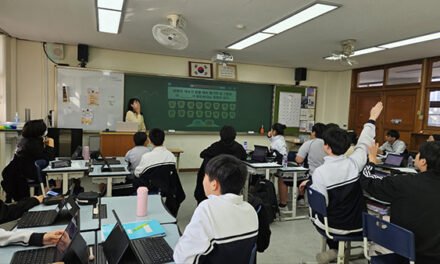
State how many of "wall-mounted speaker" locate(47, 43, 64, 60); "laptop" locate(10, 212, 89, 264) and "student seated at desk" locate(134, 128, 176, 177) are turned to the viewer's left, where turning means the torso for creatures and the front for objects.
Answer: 1

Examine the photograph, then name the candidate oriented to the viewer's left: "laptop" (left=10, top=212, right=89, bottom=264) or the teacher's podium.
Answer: the laptop

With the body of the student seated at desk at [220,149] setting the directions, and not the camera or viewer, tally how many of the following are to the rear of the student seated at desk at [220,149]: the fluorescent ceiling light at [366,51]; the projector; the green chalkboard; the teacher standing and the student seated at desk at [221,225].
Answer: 1

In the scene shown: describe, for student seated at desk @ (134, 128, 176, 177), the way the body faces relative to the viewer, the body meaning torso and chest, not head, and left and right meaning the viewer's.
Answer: facing away from the viewer

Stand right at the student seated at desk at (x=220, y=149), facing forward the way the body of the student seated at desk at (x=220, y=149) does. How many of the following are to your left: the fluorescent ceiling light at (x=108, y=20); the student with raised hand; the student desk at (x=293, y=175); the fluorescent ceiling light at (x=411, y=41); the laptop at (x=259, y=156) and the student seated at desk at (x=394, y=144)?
1

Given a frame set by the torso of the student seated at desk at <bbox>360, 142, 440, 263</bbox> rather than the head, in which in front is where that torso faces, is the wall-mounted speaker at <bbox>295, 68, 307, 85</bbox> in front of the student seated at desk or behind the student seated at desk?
in front

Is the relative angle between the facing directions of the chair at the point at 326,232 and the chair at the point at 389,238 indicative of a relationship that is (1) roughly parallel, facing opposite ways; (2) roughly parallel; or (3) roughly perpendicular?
roughly parallel

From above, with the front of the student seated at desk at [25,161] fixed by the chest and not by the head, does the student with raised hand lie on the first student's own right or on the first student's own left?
on the first student's own right

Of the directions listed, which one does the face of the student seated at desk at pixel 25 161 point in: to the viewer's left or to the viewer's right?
to the viewer's right

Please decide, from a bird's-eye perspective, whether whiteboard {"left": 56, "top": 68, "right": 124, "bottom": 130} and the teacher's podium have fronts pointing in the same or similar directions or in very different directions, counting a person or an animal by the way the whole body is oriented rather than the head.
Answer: same or similar directions

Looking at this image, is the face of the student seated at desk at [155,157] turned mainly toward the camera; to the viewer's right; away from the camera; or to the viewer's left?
away from the camera

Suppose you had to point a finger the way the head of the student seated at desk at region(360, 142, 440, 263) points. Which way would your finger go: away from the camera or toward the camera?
away from the camera

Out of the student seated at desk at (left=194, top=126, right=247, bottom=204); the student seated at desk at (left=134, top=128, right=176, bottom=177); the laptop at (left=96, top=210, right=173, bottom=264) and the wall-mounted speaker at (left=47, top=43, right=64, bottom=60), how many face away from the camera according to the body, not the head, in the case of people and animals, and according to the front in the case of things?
2

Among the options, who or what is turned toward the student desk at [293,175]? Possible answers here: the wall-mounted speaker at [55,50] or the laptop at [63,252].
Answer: the wall-mounted speaker

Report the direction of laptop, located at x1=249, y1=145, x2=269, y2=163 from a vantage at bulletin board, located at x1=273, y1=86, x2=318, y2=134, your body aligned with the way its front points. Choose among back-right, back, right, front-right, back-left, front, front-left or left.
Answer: front

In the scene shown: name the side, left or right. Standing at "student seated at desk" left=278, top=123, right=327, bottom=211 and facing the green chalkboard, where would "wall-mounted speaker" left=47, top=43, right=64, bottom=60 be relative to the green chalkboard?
left

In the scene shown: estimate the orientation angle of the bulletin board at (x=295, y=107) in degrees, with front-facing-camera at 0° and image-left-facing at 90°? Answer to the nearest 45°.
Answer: approximately 0°

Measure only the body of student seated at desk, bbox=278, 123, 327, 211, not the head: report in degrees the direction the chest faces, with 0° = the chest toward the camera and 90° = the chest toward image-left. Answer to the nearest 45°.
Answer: approximately 135°

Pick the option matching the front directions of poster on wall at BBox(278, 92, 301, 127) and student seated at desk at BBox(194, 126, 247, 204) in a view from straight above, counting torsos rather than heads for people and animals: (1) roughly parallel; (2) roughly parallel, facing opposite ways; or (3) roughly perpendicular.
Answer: roughly parallel, facing opposite ways
